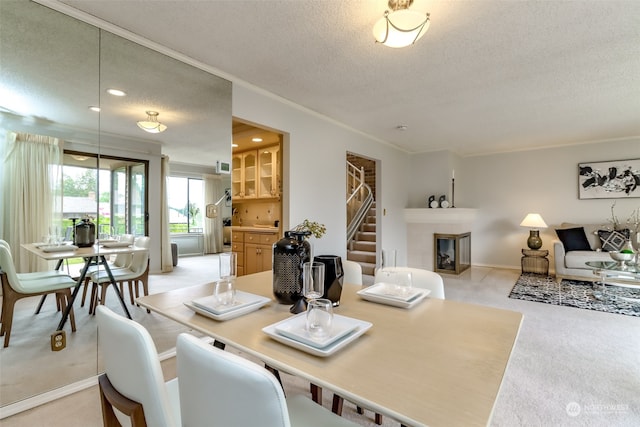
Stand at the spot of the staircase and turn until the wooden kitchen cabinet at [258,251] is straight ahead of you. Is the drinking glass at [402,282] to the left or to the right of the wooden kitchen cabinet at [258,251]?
left

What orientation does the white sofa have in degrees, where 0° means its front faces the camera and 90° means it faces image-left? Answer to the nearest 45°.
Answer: approximately 0°

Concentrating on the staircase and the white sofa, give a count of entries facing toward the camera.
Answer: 2

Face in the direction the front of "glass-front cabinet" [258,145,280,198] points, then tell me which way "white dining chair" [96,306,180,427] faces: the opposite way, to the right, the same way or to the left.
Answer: the opposite way

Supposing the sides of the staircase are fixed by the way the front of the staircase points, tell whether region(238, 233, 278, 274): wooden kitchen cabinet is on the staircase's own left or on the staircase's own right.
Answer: on the staircase's own right

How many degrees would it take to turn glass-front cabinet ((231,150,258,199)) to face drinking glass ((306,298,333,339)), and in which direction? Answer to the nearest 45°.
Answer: approximately 45° to its left

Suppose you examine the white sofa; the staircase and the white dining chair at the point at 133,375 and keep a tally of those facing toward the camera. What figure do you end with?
2

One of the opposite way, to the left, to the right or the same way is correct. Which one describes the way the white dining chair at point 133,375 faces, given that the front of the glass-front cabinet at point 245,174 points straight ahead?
the opposite way

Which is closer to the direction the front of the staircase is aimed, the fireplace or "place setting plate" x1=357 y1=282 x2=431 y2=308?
the place setting plate

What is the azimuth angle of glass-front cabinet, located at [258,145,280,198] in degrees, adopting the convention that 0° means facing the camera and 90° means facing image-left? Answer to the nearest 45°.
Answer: approximately 45°

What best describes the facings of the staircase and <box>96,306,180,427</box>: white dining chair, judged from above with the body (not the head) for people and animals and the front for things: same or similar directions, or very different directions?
very different directions

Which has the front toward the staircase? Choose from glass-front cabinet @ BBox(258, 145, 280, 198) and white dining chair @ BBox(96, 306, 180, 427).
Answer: the white dining chair

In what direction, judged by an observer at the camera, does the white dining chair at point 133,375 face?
facing away from the viewer and to the right of the viewer

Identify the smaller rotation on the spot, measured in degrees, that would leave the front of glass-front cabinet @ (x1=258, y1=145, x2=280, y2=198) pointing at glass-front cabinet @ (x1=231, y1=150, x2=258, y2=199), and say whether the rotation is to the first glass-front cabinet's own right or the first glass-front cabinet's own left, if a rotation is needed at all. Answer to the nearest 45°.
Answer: approximately 90° to the first glass-front cabinet's own right
